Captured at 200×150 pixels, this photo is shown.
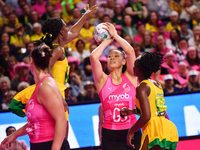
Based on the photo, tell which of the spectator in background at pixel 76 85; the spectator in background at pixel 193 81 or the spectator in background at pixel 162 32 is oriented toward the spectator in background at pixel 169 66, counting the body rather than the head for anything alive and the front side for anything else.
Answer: the spectator in background at pixel 162 32

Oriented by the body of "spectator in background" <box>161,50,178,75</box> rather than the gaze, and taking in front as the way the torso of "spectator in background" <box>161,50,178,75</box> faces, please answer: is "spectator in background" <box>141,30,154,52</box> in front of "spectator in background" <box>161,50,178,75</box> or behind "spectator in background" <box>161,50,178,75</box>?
behind

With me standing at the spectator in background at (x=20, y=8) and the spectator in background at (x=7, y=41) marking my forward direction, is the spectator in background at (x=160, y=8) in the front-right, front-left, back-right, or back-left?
back-left

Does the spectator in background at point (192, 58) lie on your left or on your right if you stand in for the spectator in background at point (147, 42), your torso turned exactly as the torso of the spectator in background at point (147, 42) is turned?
on your left

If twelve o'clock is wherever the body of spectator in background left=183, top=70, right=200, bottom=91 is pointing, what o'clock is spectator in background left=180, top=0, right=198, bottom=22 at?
spectator in background left=180, top=0, right=198, bottom=22 is roughly at 6 o'clock from spectator in background left=183, top=70, right=200, bottom=91.

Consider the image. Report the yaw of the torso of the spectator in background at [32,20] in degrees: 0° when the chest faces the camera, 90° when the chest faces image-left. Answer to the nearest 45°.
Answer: approximately 0°

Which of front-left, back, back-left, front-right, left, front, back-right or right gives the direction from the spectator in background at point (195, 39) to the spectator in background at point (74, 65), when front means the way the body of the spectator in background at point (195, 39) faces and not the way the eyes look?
front-right

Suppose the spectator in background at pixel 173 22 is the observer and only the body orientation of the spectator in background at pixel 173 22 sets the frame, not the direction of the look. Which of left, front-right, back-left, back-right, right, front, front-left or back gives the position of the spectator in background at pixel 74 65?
front-right

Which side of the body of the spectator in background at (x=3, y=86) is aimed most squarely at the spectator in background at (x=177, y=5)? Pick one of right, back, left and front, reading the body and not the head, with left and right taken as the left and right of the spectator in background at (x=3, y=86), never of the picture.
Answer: left

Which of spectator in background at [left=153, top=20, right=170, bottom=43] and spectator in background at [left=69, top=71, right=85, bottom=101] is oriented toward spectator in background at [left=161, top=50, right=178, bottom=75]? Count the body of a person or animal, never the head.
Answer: spectator in background at [left=153, top=20, right=170, bottom=43]

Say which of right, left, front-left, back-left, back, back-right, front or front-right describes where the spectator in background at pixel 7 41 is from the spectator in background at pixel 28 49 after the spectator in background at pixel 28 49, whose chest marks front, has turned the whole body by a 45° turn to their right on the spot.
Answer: right
